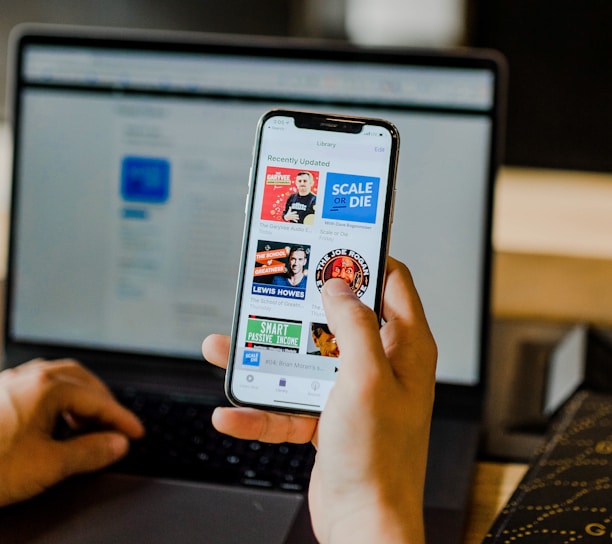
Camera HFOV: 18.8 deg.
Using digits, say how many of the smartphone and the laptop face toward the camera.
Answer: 2

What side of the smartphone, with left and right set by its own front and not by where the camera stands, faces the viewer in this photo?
front
